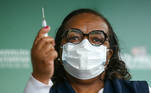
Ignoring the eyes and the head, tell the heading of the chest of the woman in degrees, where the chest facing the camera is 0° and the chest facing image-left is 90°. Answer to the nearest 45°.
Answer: approximately 0°
